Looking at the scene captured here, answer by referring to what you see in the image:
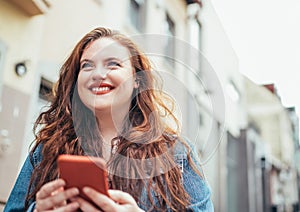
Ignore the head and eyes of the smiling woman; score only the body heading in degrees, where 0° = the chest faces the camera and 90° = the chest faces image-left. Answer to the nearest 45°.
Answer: approximately 0°
